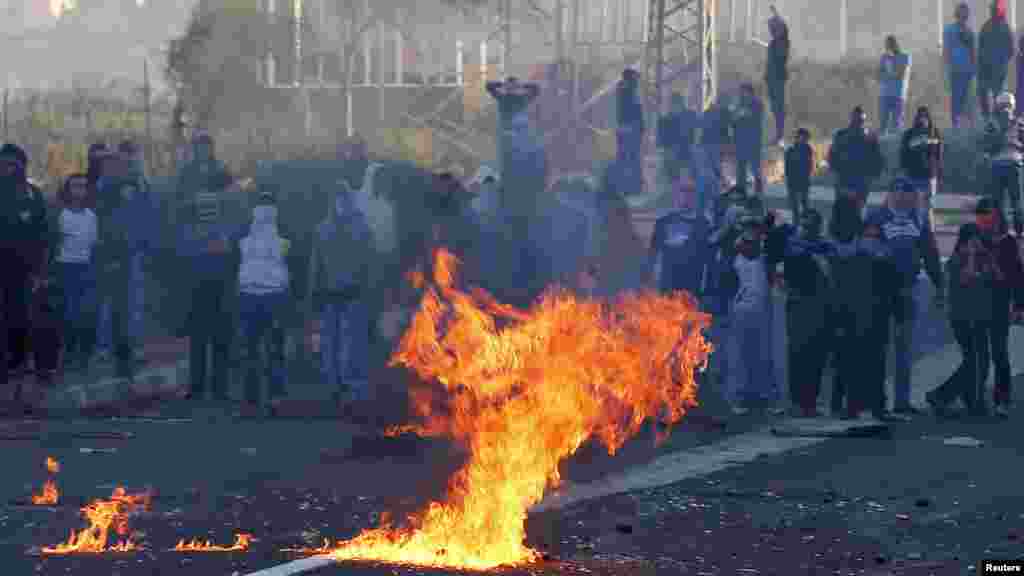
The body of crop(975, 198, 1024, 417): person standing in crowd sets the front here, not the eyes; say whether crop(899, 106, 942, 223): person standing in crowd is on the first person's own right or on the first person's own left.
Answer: on the first person's own right

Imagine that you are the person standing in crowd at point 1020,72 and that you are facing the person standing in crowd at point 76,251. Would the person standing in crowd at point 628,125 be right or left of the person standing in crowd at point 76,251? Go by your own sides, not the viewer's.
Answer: right

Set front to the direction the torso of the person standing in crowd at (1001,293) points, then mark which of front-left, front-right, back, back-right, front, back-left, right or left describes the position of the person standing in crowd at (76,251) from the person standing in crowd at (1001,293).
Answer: front-right

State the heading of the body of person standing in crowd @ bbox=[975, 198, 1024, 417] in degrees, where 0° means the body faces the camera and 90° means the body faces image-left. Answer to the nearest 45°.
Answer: approximately 45°

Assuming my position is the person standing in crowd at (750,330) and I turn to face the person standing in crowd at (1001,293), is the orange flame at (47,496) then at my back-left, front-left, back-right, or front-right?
back-right

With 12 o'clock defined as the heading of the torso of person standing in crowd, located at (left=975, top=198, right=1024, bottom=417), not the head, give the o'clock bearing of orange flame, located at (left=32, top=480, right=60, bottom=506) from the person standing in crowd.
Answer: The orange flame is roughly at 12 o'clock from the person standing in crowd.

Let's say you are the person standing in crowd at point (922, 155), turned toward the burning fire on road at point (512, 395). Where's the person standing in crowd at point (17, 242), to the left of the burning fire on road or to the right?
right

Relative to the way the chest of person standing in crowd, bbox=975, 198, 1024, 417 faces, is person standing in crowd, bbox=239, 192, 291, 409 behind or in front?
in front

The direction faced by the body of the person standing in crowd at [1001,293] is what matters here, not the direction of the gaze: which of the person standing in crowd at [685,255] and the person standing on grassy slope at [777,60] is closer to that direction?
the person standing in crowd

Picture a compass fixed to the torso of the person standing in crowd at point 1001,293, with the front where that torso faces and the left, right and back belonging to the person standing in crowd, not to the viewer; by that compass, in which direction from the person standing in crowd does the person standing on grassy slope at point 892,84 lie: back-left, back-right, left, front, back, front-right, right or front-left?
back-right

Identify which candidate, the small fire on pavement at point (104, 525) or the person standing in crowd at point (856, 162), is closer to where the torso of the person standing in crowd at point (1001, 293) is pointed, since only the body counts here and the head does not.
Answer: the small fire on pavement
